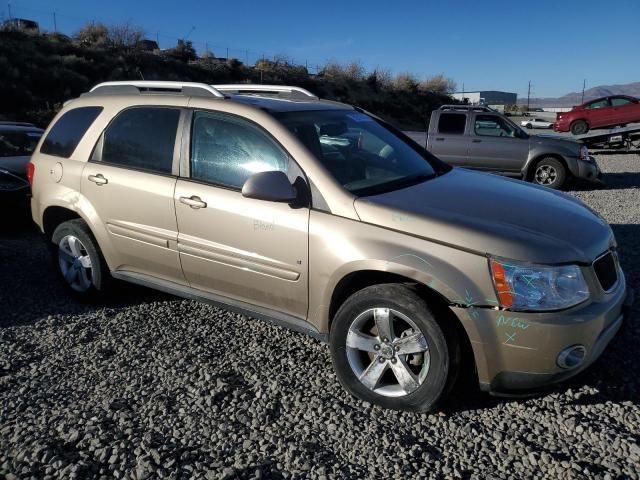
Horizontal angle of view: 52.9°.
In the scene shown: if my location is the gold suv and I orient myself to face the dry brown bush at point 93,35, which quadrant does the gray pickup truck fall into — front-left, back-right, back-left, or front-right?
front-right

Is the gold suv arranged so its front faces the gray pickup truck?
no

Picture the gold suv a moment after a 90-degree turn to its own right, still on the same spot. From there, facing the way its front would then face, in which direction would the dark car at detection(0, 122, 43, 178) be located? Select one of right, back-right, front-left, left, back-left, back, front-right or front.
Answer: right

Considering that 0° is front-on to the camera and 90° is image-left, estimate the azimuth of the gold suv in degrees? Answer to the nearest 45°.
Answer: approximately 315°

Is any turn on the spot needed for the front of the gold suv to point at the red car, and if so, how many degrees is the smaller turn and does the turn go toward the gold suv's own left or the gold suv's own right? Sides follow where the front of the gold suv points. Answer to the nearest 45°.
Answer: approximately 90° to the gold suv's own left

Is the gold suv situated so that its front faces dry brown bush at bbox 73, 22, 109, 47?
no

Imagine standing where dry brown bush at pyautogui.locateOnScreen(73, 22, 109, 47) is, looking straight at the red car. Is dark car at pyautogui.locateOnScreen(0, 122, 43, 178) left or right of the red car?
right
